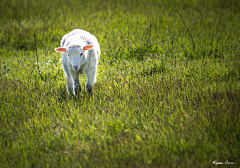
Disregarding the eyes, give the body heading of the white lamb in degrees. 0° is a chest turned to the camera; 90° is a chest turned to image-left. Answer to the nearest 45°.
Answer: approximately 0°
